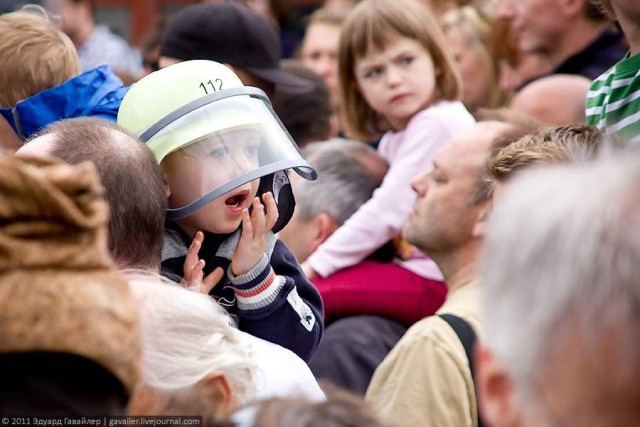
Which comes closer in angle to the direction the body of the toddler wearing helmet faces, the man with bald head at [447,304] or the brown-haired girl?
the man with bald head

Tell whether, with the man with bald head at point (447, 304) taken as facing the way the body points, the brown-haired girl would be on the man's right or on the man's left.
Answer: on the man's right

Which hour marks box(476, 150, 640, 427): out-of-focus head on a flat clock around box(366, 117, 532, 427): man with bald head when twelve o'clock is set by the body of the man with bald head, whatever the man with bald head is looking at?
The out-of-focus head is roughly at 9 o'clock from the man with bald head.

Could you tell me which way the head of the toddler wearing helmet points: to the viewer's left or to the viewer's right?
to the viewer's right

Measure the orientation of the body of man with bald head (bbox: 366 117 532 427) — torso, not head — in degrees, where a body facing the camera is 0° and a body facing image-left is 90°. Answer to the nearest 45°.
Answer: approximately 90°

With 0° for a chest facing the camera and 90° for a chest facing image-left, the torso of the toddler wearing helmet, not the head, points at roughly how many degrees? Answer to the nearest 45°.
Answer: approximately 315°

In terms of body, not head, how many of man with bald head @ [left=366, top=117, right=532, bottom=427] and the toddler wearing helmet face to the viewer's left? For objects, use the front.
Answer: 1

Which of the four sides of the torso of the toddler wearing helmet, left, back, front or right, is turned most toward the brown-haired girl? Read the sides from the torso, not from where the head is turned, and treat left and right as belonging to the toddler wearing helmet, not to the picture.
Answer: left

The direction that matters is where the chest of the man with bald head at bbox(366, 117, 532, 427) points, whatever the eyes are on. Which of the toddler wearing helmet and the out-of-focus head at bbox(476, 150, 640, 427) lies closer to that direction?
the toddler wearing helmet
